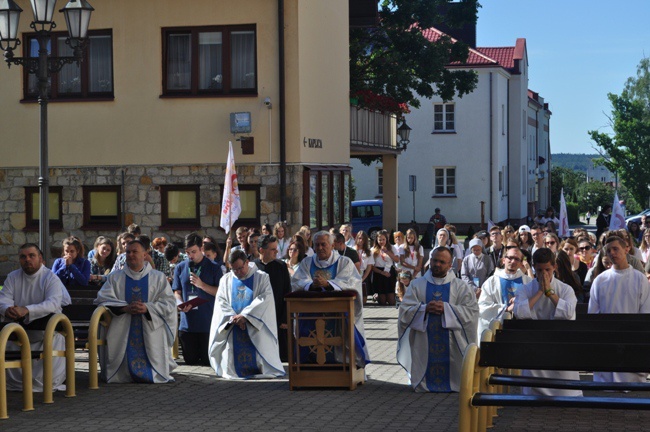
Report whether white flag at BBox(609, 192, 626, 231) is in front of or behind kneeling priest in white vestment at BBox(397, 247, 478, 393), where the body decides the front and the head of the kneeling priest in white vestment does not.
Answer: behind

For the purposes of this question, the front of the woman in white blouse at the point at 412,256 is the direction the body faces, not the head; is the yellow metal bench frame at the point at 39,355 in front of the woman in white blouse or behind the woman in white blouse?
in front

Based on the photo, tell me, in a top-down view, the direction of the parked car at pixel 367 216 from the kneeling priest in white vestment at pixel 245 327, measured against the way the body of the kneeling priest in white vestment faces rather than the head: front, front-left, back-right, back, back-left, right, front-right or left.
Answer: back
